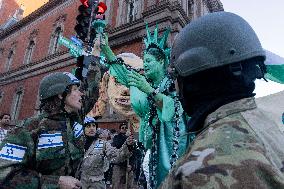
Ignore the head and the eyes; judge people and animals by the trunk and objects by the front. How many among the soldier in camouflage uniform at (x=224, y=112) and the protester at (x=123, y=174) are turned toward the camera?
1

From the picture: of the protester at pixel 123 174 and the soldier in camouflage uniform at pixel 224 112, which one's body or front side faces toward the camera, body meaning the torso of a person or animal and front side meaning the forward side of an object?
the protester

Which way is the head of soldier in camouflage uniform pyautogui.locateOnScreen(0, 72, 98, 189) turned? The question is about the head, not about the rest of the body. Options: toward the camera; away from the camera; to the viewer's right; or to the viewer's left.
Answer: to the viewer's right

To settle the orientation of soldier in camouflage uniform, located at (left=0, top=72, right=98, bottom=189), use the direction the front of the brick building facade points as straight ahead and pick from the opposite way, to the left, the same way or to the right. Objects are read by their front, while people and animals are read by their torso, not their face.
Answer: to the left

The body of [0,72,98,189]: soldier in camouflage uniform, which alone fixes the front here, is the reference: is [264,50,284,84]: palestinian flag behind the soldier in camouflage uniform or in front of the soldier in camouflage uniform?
in front

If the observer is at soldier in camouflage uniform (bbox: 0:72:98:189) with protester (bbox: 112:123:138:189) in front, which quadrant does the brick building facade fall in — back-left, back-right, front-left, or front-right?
front-left

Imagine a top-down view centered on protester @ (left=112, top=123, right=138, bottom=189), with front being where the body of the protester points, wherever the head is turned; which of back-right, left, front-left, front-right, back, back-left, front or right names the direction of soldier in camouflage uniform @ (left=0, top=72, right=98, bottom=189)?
front

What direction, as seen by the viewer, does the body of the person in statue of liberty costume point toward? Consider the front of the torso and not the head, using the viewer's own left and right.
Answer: facing the viewer and to the left of the viewer

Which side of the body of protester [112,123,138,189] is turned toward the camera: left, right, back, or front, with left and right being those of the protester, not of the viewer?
front
